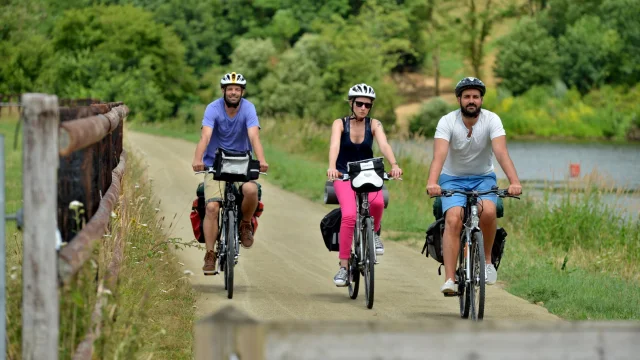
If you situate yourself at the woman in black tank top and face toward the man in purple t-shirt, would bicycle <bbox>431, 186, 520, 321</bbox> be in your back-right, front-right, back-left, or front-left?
back-left

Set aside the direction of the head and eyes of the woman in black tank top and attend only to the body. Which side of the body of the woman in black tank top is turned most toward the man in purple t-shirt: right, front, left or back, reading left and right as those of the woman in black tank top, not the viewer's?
right

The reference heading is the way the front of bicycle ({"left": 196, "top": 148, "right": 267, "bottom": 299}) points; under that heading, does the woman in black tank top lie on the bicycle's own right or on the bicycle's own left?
on the bicycle's own left

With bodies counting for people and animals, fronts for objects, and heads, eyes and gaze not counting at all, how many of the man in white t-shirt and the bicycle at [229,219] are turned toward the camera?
2
